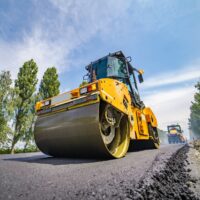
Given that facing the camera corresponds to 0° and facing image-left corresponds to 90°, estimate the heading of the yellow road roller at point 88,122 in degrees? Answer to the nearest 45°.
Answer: approximately 45°

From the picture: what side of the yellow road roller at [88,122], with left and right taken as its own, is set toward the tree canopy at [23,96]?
right

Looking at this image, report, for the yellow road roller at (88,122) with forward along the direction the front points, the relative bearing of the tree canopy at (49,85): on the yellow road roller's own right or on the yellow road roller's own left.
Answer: on the yellow road roller's own right
